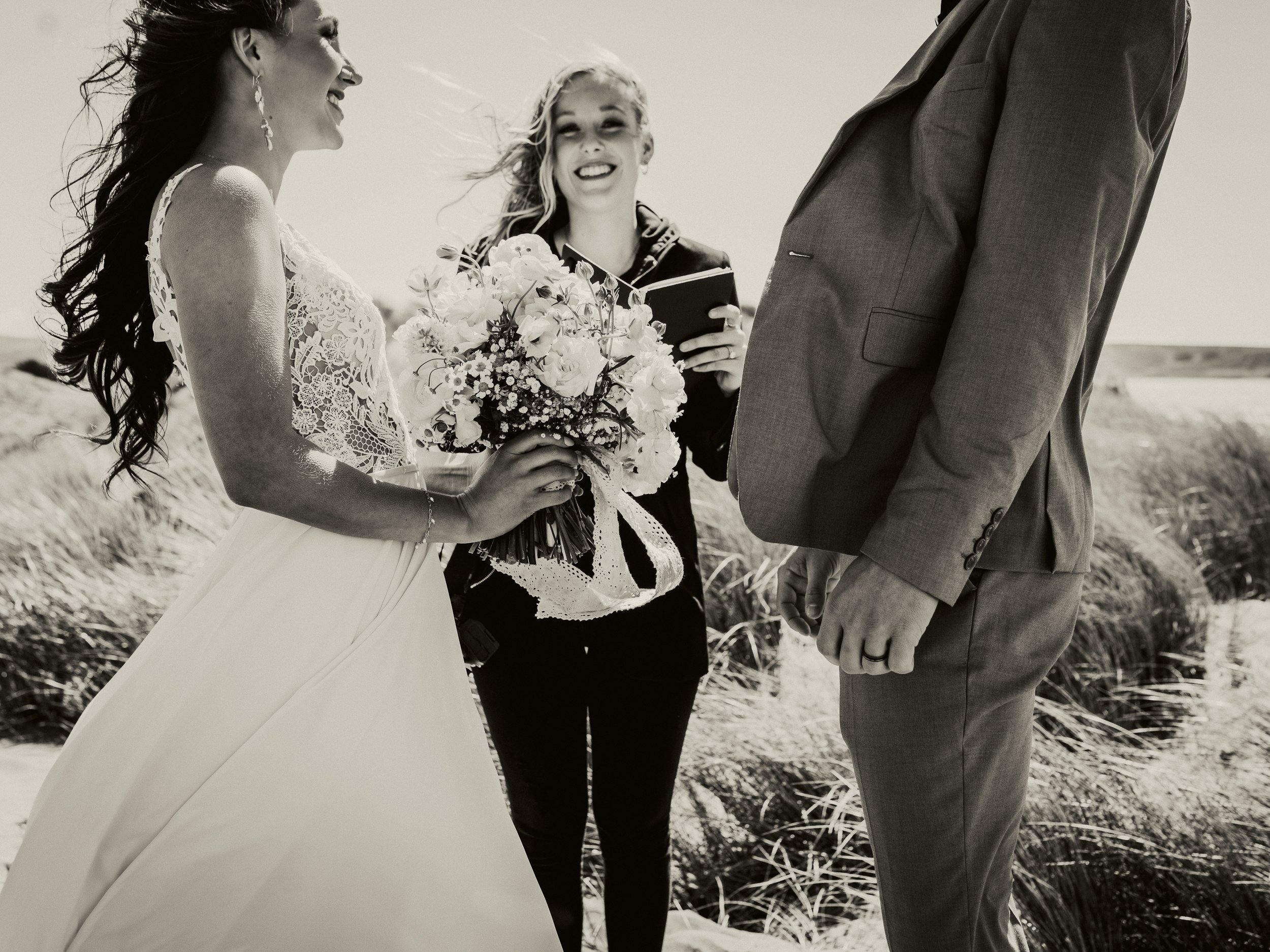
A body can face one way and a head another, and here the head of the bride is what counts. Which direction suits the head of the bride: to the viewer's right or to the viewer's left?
to the viewer's right

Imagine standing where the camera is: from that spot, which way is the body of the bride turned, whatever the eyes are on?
to the viewer's right

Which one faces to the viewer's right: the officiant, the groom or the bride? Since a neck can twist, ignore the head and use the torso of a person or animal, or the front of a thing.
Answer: the bride

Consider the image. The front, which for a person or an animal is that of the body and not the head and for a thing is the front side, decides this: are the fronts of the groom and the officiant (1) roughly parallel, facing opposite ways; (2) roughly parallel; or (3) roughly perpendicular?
roughly perpendicular

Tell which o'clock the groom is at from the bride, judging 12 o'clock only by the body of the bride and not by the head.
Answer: The groom is roughly at 1 o'clock from the bride.

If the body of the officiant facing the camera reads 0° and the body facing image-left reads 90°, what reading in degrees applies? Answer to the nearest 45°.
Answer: approximately 0°

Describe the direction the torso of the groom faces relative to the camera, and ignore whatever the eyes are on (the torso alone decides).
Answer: to the viewer's left

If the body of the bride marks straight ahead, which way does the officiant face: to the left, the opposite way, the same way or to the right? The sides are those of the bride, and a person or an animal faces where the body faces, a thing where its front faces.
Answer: to the right
